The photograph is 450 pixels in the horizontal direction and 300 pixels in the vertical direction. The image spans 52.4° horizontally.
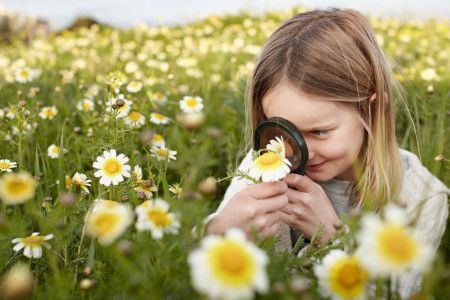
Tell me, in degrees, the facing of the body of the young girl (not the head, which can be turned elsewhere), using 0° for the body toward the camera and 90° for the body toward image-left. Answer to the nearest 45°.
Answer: approximately 45°

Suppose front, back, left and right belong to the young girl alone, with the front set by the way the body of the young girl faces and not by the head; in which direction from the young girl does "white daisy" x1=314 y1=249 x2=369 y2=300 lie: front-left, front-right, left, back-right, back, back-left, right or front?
front-left

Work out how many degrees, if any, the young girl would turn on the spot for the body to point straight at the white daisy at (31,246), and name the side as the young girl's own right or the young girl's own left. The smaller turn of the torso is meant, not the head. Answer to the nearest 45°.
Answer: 0° — they already face it

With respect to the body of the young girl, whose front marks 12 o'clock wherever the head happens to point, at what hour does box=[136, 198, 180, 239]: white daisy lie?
The white daisy is roughly at 11 o'clock from the young girl.

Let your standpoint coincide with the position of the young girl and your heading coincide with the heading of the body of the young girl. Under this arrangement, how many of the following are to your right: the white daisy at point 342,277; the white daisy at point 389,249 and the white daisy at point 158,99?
1

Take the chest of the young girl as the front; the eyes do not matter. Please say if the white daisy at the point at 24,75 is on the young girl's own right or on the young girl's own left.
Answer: on the young girl's own right

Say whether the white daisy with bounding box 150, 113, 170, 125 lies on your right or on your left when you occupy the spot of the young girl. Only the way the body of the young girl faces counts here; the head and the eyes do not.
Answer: on your right

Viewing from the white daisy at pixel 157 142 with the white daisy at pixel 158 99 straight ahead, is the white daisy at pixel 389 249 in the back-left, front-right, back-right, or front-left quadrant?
back-right
